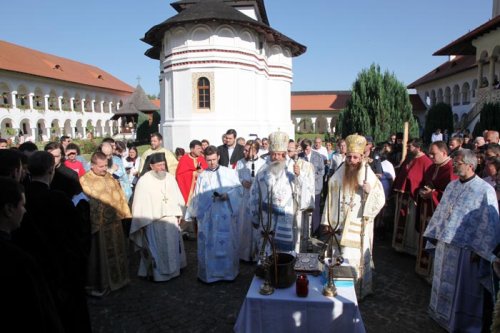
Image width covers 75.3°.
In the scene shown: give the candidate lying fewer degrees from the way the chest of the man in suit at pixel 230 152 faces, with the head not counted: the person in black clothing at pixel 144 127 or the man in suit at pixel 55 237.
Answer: the man in suit

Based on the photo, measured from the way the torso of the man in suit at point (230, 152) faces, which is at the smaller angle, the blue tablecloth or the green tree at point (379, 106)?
the blue tablecloth

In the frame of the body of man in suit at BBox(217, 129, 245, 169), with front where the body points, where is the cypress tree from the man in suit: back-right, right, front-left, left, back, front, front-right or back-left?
back-left

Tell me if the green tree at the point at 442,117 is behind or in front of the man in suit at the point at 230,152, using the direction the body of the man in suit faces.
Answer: behind

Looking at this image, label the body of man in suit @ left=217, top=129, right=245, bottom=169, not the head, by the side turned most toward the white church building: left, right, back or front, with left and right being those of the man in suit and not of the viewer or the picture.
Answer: back

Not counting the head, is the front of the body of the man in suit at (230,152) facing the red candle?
yes

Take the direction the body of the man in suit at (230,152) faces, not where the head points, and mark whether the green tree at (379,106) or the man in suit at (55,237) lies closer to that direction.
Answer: the man in suit

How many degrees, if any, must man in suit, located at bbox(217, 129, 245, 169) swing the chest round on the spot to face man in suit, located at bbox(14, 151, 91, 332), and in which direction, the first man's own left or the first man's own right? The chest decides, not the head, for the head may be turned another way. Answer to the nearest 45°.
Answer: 0° — they already face them

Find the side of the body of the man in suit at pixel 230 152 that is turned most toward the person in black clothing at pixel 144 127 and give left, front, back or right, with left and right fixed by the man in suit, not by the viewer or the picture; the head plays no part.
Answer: back

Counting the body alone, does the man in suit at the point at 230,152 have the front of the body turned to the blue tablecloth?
yes

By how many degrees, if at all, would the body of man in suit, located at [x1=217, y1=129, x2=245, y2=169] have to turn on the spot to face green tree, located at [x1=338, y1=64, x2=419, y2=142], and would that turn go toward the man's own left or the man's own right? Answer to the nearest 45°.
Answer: approximately 135° to the man's own left

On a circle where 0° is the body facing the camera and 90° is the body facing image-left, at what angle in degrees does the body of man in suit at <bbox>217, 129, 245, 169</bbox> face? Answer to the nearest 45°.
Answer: approximately 0°
